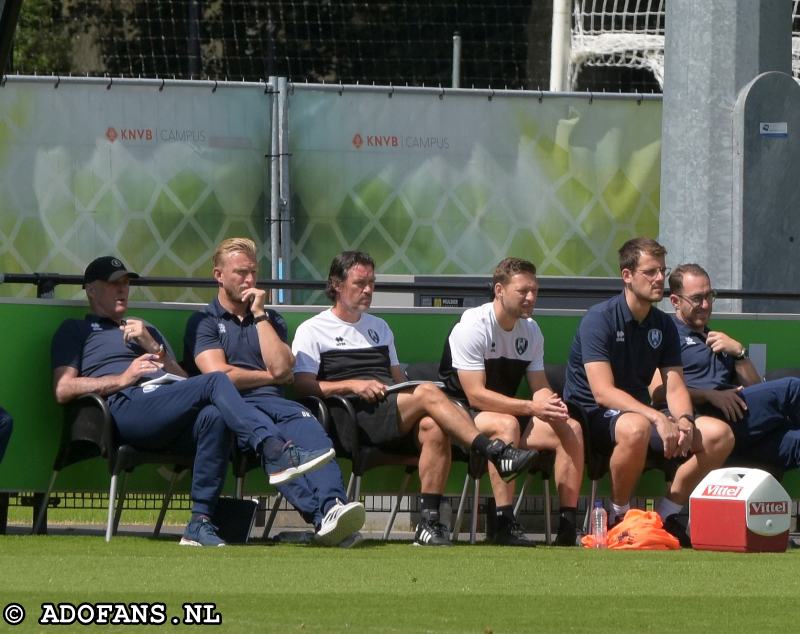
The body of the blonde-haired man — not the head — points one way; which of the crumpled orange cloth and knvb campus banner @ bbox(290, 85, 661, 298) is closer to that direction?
the crumpled orange cloth

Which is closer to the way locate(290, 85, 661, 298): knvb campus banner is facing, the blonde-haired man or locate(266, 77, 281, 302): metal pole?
the blonde-haired man

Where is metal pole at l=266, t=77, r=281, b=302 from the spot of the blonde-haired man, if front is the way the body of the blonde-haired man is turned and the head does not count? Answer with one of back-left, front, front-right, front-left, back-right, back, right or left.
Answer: back-left

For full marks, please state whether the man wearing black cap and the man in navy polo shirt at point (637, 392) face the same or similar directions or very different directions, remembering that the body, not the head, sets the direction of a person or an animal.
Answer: same or similar directions

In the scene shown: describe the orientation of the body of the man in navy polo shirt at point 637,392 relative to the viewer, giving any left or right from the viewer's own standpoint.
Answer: facing the viewer and to the right of the viewer

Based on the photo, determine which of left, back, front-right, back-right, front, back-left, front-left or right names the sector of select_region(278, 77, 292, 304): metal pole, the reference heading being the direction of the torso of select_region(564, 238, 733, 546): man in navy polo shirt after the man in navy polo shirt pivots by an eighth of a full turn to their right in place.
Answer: back-right

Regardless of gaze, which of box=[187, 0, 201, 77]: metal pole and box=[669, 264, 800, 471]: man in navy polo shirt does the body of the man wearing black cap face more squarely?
the man in navy polo shirt

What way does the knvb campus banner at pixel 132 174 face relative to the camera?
toward the camera

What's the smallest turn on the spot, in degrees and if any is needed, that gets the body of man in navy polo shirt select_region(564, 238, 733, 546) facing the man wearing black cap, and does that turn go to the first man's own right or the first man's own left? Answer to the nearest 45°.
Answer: approximately 90° to the first man's own right

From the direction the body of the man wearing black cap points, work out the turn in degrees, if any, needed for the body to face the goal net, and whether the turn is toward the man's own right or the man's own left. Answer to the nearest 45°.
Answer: approximately 90° to the man's own left

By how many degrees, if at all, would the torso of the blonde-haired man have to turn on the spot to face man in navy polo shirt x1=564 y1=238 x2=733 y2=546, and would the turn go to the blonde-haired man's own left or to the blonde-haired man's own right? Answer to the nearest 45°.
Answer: approximately 45° to the blonde-haired man's own left

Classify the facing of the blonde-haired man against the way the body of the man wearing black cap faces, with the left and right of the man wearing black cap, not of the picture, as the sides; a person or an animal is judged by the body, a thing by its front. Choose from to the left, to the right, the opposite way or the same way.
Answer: the same way
